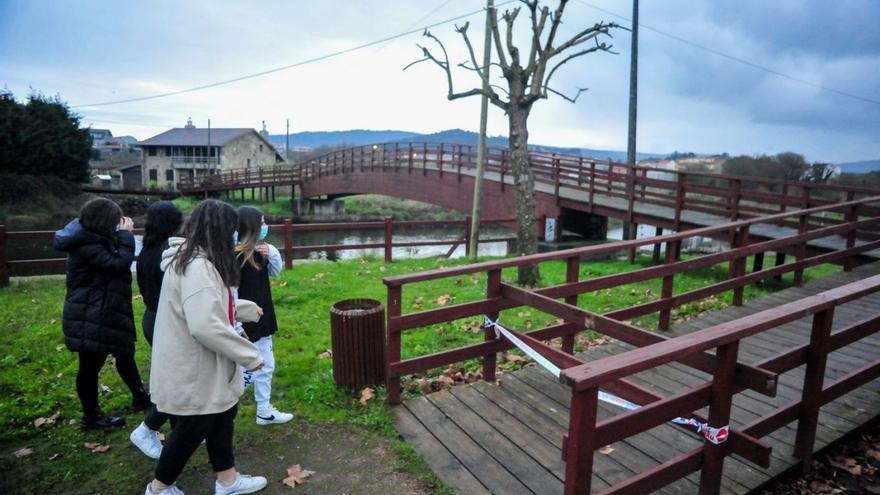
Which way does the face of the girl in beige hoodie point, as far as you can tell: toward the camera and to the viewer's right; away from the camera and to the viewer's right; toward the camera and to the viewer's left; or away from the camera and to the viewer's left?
away from the camera and to the viewer's right

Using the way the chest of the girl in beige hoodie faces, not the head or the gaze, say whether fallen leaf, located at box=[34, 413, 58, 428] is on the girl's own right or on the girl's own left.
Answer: on the girl's own left

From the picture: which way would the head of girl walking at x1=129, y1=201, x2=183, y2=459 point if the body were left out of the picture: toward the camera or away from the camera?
away from the camera

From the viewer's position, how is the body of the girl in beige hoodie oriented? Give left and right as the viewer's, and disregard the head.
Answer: facing to the right of the viewer
